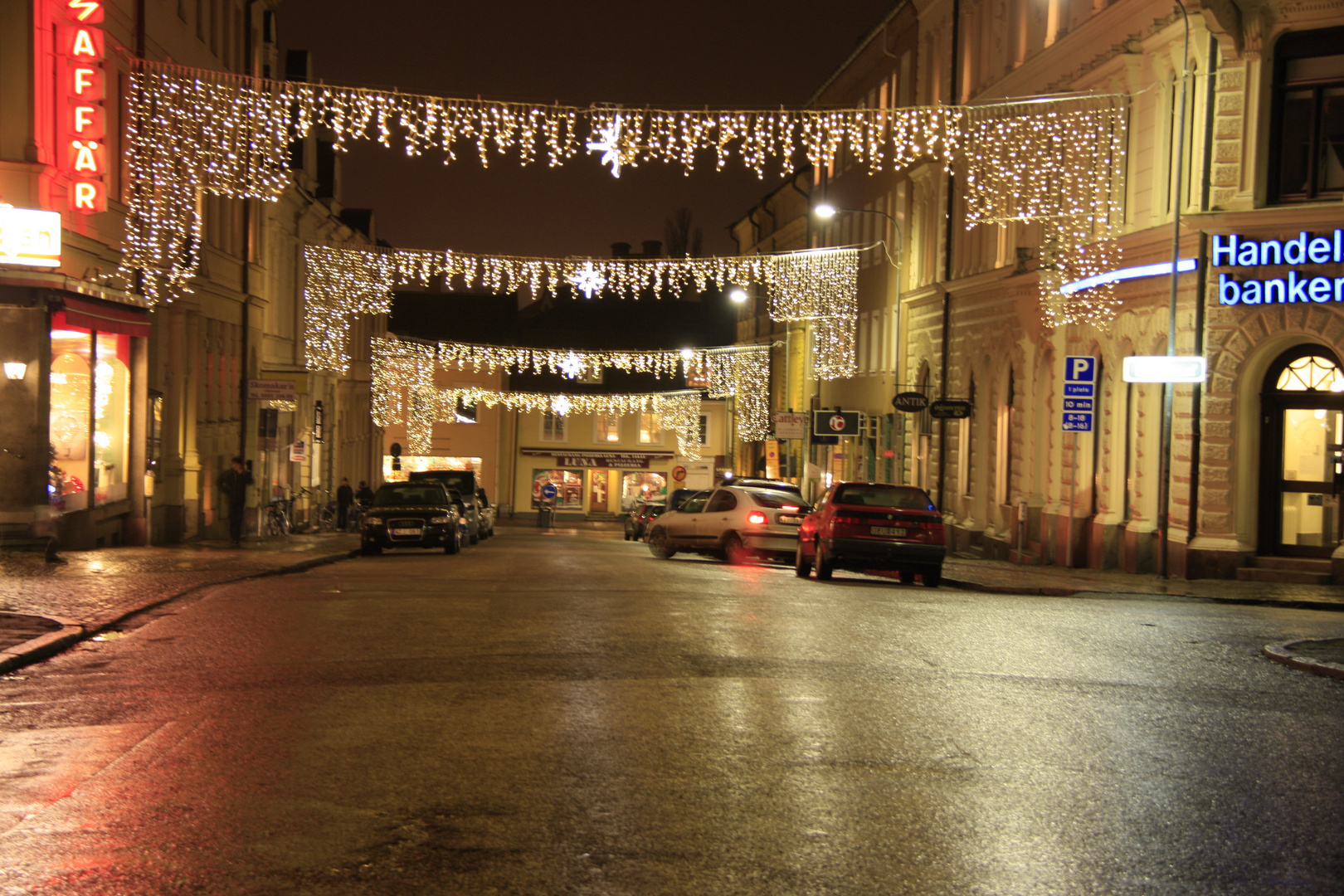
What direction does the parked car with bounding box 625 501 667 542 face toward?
away from the camera

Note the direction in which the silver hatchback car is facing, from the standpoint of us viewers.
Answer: facing away from the viewer and to the left of the viewer

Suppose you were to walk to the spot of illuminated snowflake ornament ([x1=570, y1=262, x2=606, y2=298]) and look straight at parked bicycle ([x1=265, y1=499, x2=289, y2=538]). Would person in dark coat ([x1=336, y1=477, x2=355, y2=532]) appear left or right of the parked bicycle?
right

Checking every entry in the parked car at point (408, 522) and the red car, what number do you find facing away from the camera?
1

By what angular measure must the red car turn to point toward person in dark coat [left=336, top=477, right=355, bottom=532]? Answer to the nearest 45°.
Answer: approximately 45° to its left

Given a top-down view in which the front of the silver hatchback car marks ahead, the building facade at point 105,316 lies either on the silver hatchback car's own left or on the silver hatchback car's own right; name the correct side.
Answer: on the silver hatchback car's own left

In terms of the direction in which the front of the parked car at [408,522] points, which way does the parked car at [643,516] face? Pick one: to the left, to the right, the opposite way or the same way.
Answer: the opposite way

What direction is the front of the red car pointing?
away from the camera

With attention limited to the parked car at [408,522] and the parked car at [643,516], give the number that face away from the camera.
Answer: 1

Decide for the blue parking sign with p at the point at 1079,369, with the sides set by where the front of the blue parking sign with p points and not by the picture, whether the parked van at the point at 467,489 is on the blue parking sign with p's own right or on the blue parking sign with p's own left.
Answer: on the blue parking sign with p's own right

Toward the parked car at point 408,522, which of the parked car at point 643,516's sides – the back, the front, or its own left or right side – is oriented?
back

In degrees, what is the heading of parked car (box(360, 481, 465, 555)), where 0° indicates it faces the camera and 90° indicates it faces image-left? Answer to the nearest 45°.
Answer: approximately 0°
